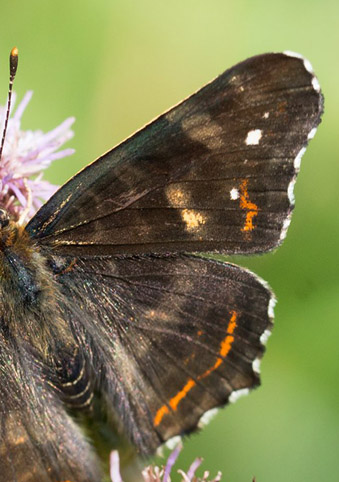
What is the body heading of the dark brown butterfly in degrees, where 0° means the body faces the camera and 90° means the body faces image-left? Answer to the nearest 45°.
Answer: approximately 135°
